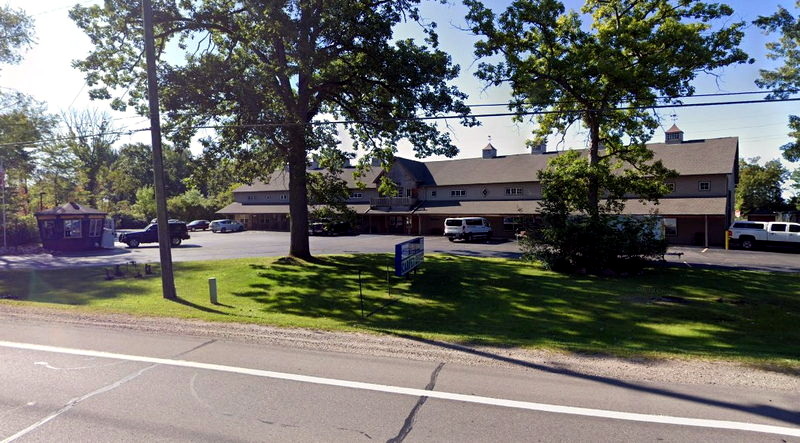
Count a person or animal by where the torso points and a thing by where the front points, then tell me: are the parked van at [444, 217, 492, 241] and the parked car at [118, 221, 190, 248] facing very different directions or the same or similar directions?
very different directions

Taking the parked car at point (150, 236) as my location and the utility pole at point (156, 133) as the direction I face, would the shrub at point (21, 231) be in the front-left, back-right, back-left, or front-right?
back-right

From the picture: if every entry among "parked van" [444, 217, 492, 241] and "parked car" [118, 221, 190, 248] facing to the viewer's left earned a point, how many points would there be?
1

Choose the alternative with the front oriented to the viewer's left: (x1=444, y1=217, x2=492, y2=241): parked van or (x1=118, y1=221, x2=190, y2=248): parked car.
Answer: (x1=118, y1=221, x2=190, y2=248): parked car

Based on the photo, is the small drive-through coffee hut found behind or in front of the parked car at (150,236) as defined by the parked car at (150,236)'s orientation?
in front

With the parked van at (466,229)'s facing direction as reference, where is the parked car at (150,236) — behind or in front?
behind

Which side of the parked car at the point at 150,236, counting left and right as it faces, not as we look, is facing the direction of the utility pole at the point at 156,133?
left

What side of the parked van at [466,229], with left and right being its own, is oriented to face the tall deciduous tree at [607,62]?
right

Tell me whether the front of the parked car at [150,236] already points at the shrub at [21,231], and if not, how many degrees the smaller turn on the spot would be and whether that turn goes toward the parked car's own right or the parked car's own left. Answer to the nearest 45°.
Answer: approximately 45° to the parked car's own right

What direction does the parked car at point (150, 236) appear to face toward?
to the viewer's left

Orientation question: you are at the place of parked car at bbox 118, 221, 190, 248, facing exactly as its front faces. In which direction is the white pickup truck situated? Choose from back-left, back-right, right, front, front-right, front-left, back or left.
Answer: back-left
